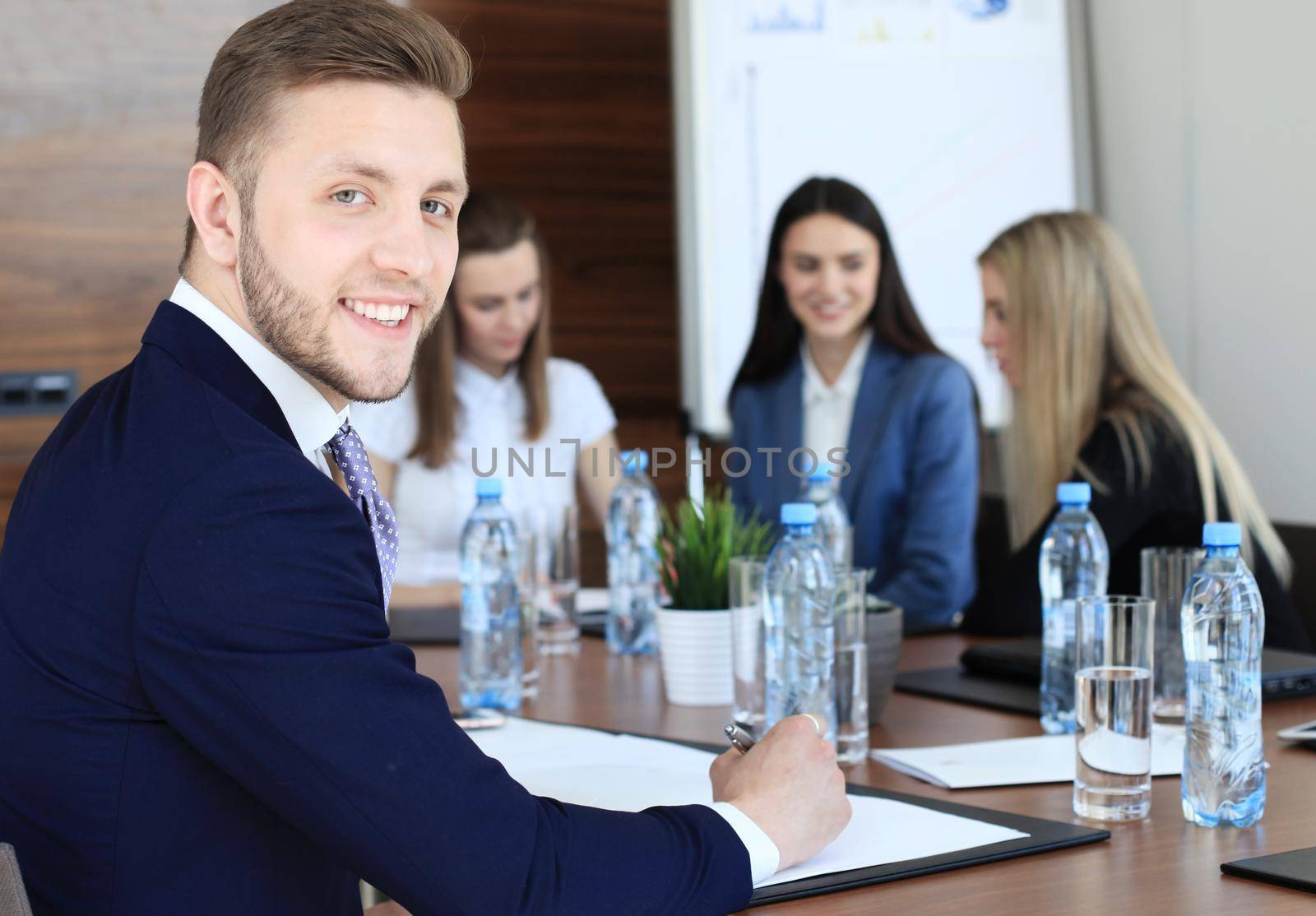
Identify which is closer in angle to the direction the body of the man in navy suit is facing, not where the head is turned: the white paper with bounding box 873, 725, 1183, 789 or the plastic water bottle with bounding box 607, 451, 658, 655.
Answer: the white paper

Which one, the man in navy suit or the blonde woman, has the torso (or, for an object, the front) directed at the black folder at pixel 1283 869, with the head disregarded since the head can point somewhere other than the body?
the man in navy suit

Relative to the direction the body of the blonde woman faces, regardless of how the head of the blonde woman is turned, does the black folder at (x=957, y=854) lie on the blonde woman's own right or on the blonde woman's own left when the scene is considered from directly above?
on the blonde woman's own left

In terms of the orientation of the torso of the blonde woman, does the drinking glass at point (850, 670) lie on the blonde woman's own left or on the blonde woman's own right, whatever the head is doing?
on the blonde woman's own left

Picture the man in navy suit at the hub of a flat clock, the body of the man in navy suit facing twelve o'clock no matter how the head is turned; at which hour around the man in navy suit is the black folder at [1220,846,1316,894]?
The black folder is roughly at 12 o'clock from the man in navy suit.

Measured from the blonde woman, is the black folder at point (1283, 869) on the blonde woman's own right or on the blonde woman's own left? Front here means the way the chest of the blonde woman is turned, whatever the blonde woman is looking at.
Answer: on the blonde woman's own left

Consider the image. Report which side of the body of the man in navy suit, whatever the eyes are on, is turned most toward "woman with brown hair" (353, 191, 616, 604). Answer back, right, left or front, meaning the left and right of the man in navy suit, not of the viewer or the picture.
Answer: left

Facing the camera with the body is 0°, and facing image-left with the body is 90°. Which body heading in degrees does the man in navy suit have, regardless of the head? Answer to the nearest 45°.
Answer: approximately 270°

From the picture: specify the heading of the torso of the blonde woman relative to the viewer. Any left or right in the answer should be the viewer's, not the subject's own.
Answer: facing to the left of the viewer

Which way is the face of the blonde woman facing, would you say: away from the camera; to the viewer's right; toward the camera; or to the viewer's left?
to the viewer's left

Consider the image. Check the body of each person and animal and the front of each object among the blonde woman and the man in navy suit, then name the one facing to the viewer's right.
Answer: the man in navy suit

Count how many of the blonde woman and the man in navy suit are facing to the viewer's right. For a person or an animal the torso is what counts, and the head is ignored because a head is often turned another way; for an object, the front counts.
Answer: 1
